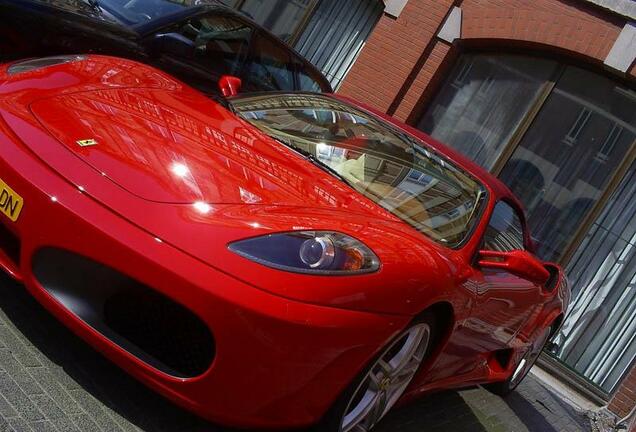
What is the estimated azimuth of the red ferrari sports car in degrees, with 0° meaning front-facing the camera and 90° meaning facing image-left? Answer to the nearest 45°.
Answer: approximately 45°
